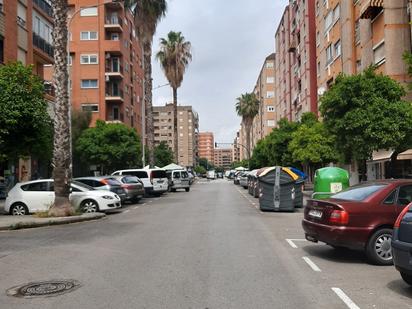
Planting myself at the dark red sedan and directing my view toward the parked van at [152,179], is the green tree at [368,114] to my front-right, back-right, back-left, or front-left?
front-right

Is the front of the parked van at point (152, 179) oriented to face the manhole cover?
no

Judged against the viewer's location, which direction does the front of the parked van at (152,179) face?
facing away from the viewer and to the left of the viewer

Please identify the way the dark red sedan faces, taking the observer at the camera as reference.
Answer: facing away from the viewer and to the right of the viewer

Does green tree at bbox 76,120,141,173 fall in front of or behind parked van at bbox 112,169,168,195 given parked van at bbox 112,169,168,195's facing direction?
in front

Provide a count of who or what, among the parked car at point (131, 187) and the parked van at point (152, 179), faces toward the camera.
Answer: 0

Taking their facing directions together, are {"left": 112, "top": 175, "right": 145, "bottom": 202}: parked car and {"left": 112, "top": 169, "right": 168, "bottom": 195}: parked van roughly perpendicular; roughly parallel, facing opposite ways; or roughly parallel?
roughly parallel

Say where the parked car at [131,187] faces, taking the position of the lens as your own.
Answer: facing away from the viewer and to the left of the viewer
